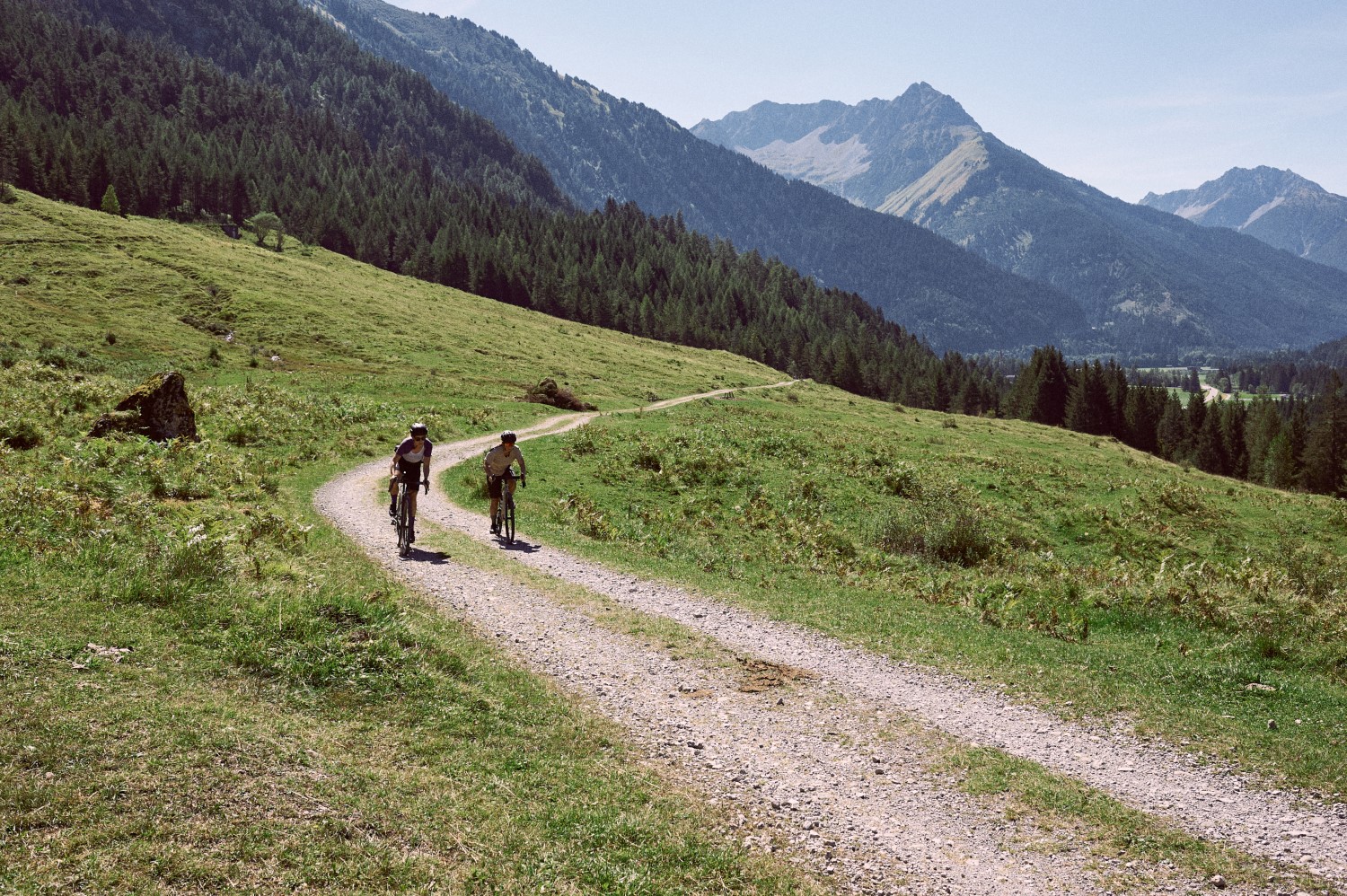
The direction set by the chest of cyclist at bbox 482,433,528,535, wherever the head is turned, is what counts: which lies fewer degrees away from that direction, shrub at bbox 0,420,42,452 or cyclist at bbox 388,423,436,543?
the cyclist

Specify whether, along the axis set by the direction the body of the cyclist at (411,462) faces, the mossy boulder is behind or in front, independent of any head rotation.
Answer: behind

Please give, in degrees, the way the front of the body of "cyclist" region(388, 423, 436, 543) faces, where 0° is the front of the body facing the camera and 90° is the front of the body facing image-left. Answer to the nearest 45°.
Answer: approximately 0°

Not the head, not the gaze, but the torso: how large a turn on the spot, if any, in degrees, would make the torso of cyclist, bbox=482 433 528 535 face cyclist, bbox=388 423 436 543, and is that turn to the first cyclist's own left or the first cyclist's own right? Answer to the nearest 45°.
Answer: approximately 45° to the first cyclist's own right

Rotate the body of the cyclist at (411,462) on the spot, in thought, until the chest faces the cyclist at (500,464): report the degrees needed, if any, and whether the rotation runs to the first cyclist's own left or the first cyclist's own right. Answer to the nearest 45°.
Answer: approximately 135° to the first cyclist's own left

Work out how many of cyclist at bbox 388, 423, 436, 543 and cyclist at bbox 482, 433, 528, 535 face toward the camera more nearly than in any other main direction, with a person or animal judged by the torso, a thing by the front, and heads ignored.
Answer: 2

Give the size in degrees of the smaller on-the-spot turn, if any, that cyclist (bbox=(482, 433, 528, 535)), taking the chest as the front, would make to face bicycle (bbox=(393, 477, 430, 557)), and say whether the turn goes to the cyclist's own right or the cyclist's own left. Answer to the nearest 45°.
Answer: approximately 45° to the cyclist's own right

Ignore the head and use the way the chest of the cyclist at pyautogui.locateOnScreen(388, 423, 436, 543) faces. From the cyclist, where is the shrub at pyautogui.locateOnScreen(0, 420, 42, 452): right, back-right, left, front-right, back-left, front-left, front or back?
back-right
